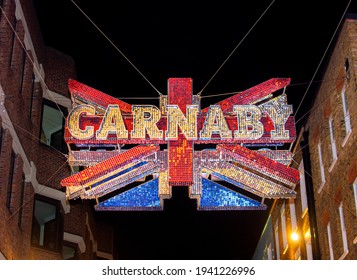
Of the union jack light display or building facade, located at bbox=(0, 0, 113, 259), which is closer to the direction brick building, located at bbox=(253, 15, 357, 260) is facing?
the building facade

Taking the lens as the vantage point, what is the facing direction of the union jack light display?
facing the viewer

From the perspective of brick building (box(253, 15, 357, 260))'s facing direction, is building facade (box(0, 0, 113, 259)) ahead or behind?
ahead

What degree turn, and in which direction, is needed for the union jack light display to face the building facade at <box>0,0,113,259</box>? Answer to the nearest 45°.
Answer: approximately 135° to its right

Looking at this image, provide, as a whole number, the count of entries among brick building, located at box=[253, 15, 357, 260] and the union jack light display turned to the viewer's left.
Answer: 1

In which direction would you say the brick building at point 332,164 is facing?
to the viewer's left

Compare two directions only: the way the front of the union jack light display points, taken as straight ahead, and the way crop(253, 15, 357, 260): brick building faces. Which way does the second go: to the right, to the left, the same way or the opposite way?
to the right
